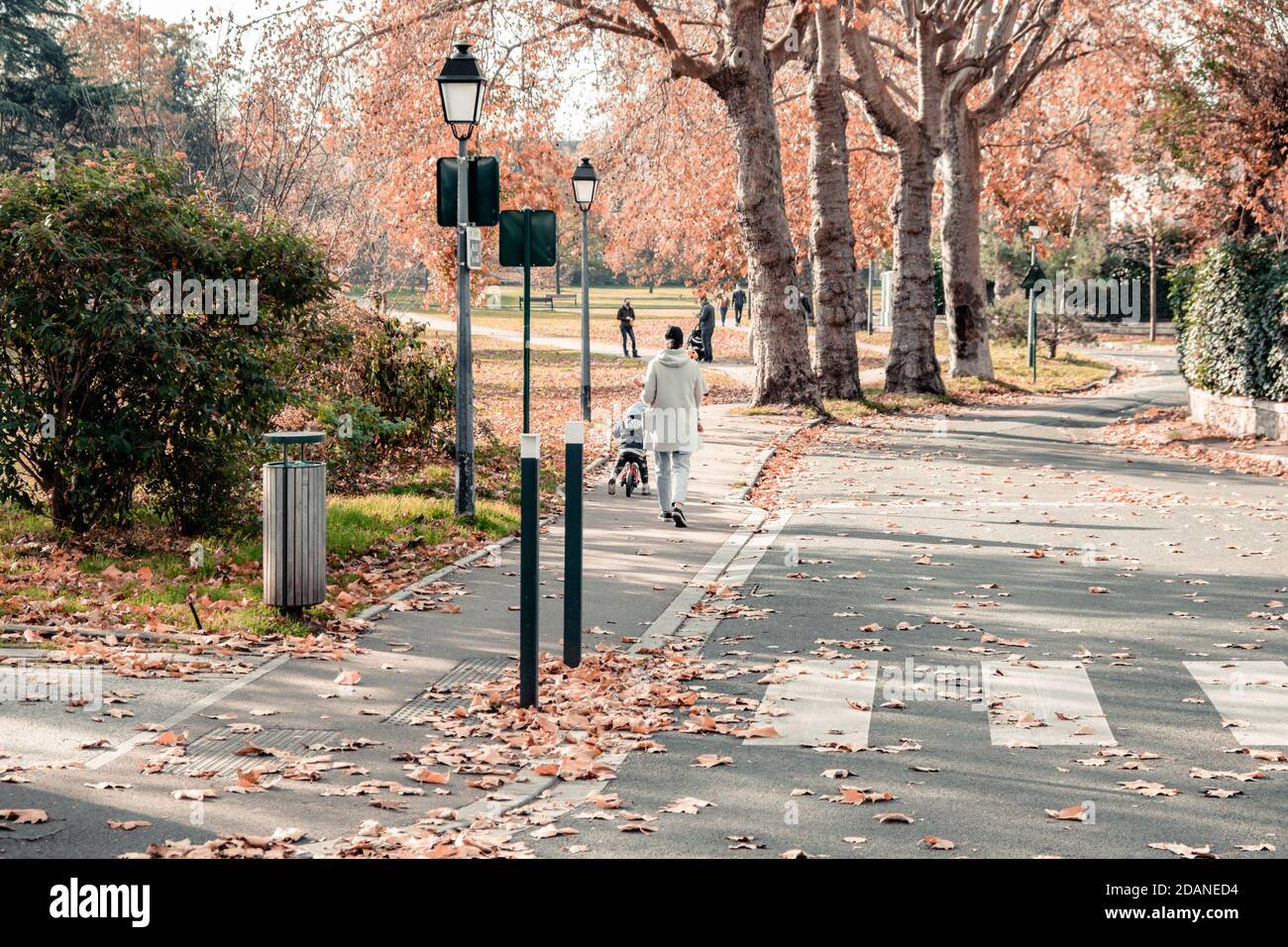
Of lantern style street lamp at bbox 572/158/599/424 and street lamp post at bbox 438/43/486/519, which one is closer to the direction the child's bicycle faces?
the lantern style street lamp

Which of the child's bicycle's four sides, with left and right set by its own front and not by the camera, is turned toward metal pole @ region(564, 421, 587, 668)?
back

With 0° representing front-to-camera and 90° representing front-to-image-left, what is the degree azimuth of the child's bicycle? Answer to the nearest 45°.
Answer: approximately 180°

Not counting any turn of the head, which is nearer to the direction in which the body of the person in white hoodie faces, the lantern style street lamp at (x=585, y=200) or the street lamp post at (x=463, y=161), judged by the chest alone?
the lantern style street lamp

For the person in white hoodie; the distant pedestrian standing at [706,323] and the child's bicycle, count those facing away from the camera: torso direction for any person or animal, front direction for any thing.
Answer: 2

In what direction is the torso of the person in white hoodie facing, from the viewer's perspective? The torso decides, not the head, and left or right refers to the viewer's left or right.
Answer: facing away from the viewer

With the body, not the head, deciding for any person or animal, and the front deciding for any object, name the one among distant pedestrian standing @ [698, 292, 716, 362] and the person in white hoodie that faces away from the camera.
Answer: the person in white hoodie

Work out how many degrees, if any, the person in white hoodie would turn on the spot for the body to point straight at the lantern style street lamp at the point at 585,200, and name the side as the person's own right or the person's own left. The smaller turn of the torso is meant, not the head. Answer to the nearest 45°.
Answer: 0° — they already face it

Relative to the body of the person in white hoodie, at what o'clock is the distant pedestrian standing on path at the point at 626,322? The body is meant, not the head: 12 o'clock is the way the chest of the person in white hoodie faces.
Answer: The distant pedestrian standing on path is roughly at 12 o'clock from the person in white hoodie.

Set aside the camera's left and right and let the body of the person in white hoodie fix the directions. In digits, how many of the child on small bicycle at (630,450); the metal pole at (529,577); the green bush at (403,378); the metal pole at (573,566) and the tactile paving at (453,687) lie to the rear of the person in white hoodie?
3

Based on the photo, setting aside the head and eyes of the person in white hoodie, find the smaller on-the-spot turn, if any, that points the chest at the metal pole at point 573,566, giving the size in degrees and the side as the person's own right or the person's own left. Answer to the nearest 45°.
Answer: approximately 180°

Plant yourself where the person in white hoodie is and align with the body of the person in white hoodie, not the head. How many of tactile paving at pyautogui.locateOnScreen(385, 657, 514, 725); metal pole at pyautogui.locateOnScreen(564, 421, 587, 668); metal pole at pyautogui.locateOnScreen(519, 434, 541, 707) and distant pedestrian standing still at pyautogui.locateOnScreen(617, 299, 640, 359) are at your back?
3

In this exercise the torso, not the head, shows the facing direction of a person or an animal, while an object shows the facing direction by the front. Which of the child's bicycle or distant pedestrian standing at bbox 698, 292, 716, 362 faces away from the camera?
the child's bicycle
